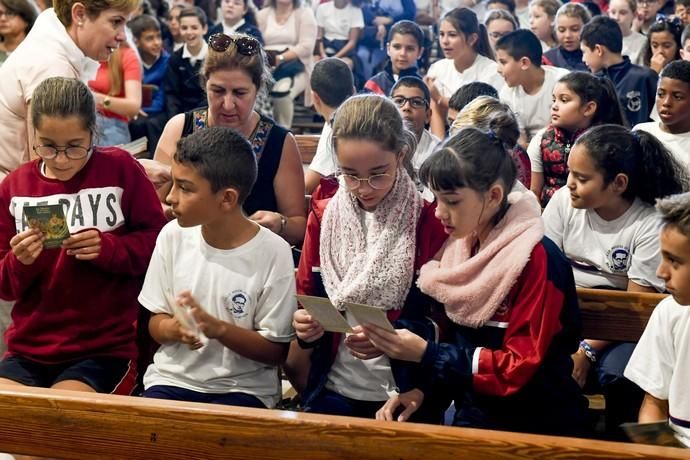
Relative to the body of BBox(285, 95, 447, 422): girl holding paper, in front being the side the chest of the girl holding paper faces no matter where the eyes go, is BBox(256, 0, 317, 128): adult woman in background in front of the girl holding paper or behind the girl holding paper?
behind

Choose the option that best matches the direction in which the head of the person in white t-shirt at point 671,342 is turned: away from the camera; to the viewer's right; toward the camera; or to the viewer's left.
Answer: to the viewer's left

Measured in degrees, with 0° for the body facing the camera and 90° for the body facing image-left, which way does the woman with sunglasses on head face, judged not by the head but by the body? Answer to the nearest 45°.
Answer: approximately 0°

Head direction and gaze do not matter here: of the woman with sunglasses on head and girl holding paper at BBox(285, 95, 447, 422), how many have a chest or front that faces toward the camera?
2

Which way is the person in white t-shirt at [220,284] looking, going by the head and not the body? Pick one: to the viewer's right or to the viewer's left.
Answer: to the viewer's left

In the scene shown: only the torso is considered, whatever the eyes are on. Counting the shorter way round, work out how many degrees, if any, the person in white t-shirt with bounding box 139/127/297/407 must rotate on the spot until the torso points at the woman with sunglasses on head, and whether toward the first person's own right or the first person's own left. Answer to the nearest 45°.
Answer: approximately 135° to the first person's own right

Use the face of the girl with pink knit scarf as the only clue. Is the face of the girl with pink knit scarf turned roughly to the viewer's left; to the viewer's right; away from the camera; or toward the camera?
to the viewer's left

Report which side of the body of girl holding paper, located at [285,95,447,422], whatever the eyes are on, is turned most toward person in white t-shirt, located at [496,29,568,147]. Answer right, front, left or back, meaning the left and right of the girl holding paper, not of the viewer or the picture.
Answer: back
